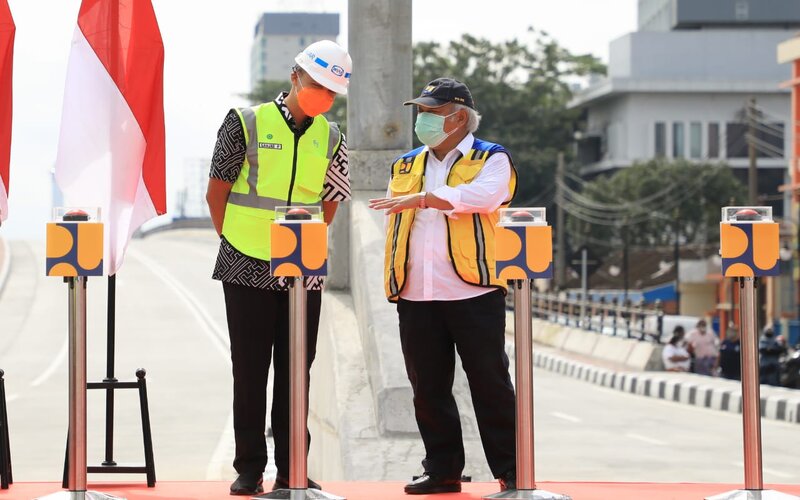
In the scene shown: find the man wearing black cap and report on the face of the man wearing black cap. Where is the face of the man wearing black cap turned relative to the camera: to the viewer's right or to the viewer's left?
to the viewer's left

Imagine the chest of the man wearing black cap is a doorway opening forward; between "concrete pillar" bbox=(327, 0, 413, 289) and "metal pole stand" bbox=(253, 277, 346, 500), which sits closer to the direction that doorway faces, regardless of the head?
the metal pole stand

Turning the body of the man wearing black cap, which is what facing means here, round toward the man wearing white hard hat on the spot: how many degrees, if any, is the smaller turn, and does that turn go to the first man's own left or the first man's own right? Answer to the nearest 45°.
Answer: approximately 45° to the first man's own right

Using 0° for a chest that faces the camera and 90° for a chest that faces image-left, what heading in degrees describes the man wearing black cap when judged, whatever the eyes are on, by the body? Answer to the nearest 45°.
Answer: approximately 45°

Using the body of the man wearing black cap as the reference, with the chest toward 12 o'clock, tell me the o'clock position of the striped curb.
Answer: The striped curb is roughly at 5 o'clock from the man wearing black cap.

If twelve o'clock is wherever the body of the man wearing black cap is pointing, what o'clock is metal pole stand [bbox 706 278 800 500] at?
The metal pole stand is roughly at 8 o'clock from the man wearing black cap.

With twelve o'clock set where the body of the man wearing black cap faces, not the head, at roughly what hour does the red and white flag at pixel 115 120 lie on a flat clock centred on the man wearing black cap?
The red and white flag is roughly at 2 o'clock from the man wearing black cap.

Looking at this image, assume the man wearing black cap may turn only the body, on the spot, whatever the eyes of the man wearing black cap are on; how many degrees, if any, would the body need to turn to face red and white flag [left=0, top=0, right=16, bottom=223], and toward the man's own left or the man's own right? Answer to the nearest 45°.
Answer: approximately 45° to the man's own right
